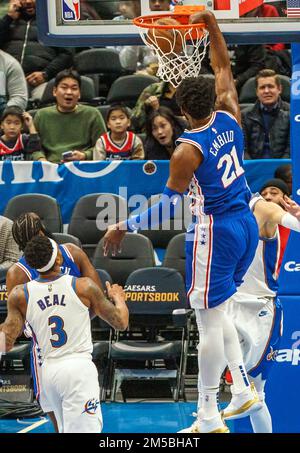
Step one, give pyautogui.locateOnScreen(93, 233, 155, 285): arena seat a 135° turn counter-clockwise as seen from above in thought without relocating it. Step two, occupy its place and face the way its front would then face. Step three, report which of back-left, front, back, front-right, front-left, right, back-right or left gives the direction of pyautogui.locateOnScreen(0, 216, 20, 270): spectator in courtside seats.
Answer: back-left

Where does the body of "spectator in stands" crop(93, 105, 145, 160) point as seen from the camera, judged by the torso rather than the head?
toward the camera

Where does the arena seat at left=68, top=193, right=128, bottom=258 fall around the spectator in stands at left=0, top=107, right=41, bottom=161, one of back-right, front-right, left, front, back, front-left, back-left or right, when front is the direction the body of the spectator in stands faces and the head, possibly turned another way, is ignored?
front-left

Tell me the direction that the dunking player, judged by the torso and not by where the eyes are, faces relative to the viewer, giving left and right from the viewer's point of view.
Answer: facing away from the viewer and to the left of the viewer

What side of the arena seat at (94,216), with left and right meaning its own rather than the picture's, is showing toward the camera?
front

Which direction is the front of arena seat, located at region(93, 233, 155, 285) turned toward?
toward the camera

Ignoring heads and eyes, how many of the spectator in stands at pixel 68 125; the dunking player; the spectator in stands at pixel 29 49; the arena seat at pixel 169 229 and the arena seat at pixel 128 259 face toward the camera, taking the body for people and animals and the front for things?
4

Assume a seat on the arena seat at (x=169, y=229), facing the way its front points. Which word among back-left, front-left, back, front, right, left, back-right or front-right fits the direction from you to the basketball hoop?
front

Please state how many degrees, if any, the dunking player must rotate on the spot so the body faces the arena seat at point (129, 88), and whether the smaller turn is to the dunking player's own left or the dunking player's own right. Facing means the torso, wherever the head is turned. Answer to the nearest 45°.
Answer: approximately 45° to the dunking player's own right

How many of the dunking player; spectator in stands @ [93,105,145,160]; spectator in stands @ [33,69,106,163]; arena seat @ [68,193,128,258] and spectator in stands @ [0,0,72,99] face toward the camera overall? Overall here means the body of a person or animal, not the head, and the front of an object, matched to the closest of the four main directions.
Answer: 4

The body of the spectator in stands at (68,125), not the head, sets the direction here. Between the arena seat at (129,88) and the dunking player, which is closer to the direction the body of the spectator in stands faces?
the dunking player
